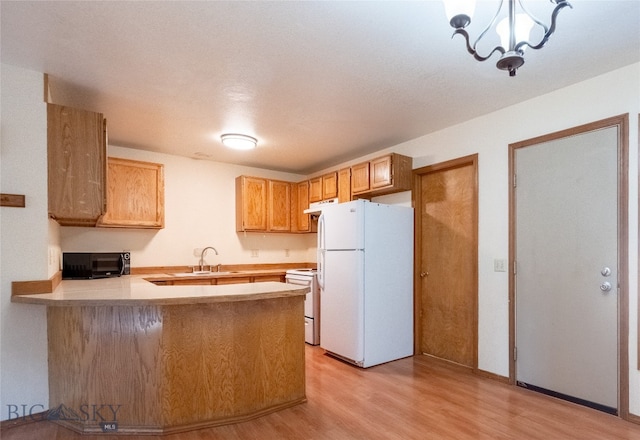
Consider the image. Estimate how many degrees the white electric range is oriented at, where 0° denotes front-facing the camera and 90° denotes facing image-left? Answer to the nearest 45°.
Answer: approximately 45°

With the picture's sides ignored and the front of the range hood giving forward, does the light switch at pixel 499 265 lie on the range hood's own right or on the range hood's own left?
on the range hood's own left

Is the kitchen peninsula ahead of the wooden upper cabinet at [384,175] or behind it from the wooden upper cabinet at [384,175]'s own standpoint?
ahead

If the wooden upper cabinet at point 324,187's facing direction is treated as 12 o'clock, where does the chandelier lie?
The chandelier is roughly at 10 o'clock from the wooden upper cabinet.

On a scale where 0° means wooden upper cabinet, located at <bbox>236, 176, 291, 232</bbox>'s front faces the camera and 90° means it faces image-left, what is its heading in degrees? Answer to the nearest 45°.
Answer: approximately 315°

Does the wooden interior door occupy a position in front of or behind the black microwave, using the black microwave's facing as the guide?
in front

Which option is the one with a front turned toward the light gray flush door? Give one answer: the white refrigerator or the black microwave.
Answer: the black microwave

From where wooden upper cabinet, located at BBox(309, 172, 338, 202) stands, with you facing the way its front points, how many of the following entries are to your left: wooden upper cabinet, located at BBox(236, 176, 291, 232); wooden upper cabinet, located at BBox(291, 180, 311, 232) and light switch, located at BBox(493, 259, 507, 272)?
1

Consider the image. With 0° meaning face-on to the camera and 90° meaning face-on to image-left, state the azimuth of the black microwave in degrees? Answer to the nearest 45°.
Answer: approximately 315°
